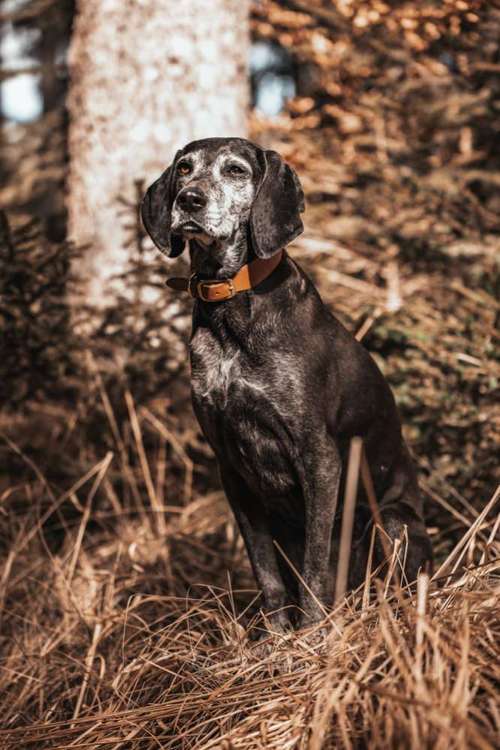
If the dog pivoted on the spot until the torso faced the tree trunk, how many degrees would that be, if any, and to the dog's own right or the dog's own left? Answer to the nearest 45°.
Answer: approximately 135° to the dog's own right

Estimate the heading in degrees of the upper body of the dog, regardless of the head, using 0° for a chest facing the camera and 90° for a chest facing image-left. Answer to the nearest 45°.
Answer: approximately 45°
